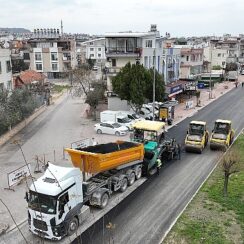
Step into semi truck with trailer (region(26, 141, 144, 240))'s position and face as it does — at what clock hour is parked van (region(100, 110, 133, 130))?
The parked van is roughly at 5 o'clock from the semi truck with trailer.

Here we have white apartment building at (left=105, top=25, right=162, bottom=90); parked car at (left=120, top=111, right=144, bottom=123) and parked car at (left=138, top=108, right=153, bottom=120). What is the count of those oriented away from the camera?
0

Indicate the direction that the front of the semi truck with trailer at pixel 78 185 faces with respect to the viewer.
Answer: facing the viewer and to the left of the viewer

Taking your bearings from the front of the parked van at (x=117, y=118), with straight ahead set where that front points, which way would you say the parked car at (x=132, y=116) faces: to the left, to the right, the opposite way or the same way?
the same way

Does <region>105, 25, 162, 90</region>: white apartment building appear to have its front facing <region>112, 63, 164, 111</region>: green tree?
yes

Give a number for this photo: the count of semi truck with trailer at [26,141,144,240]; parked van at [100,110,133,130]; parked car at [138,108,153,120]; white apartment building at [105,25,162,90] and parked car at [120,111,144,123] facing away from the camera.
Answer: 0

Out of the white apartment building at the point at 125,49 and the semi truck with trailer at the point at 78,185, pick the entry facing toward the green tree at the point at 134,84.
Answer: the white apartment building

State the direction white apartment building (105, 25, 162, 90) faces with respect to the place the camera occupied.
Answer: facing the viewer
